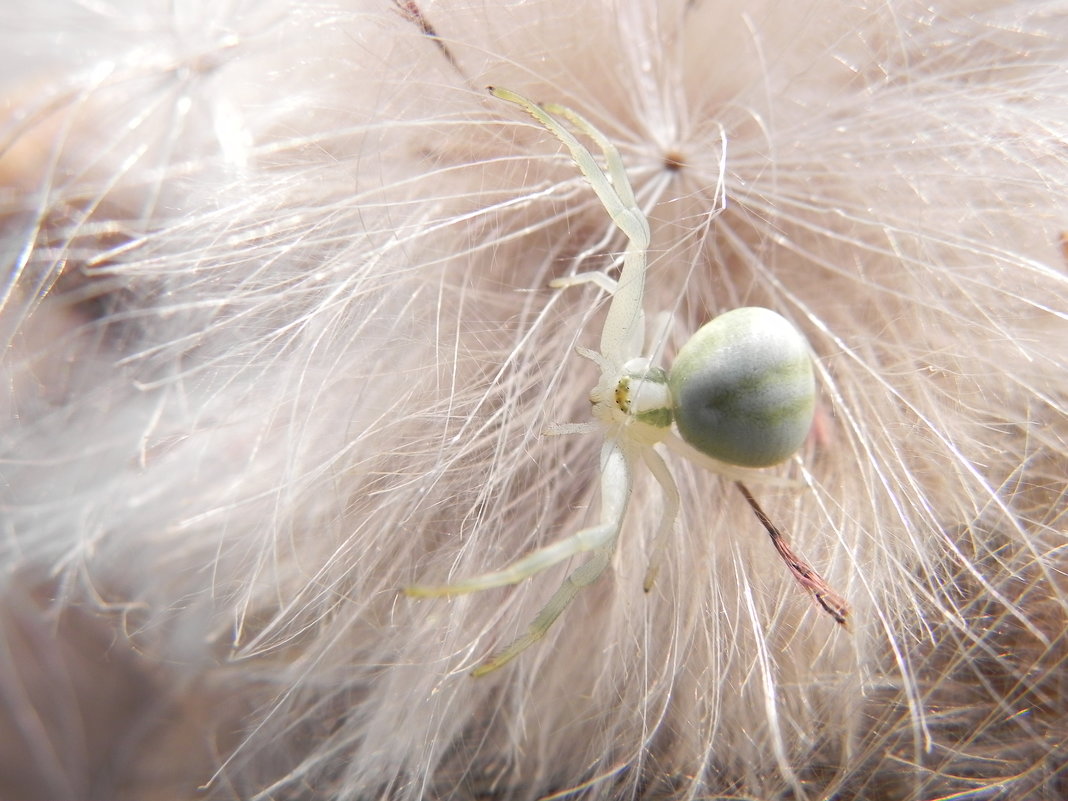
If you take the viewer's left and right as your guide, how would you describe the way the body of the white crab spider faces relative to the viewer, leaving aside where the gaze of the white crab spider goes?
facing to the left of the viewer
